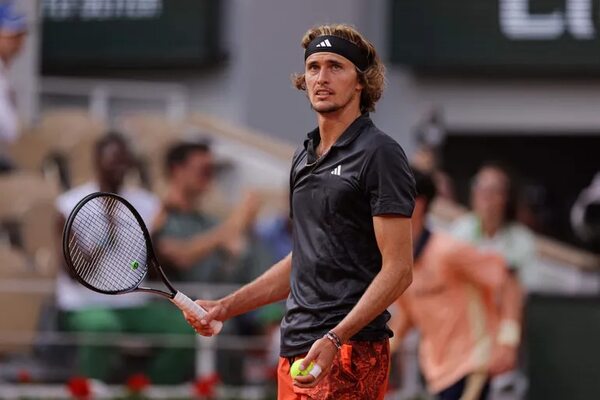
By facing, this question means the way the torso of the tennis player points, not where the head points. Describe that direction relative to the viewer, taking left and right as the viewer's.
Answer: facing the viewer and to the left of the viewer

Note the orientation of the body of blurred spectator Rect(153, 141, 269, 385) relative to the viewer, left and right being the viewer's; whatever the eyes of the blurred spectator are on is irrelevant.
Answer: facing the viewer and to the right of the viewer

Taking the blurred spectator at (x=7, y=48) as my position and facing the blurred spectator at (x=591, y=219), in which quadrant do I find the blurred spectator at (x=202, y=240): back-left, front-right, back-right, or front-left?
front-right

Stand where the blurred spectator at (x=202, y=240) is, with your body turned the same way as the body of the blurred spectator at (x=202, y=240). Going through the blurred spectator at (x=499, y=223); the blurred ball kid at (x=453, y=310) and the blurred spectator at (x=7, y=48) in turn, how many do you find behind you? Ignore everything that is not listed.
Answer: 1

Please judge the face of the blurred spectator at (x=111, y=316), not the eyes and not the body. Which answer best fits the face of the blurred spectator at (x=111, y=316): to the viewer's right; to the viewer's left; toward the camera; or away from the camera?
toward the camera

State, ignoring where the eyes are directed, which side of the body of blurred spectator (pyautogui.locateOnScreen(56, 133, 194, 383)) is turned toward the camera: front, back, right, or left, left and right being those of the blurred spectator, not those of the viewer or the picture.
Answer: front

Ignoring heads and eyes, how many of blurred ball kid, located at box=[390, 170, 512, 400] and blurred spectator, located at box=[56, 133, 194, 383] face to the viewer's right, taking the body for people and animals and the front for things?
0

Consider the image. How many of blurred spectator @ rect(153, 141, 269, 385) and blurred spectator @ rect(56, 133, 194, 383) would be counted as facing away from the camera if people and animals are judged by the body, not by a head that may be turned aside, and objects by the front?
0

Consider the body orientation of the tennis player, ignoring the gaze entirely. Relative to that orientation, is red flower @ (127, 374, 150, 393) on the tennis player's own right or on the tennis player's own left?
on the tennis player's own right

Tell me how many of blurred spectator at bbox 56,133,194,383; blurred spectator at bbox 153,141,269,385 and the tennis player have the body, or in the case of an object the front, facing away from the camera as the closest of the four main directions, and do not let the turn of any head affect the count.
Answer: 0

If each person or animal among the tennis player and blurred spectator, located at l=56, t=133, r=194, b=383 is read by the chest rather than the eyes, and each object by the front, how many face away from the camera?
0

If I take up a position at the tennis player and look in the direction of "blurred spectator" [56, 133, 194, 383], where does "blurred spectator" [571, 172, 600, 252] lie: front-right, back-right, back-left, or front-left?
front-right

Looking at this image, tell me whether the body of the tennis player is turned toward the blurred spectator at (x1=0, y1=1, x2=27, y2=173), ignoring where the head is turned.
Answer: no

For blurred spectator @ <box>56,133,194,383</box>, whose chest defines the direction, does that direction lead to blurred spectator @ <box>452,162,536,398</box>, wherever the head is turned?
no
